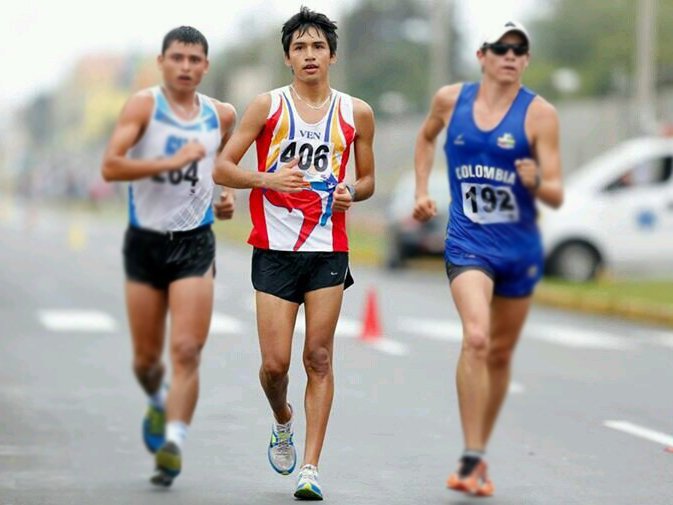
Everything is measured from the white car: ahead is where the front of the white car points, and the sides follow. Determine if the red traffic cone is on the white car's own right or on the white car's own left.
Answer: on the white car's own left

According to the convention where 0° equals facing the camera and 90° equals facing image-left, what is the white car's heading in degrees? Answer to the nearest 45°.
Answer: approximately 90°
